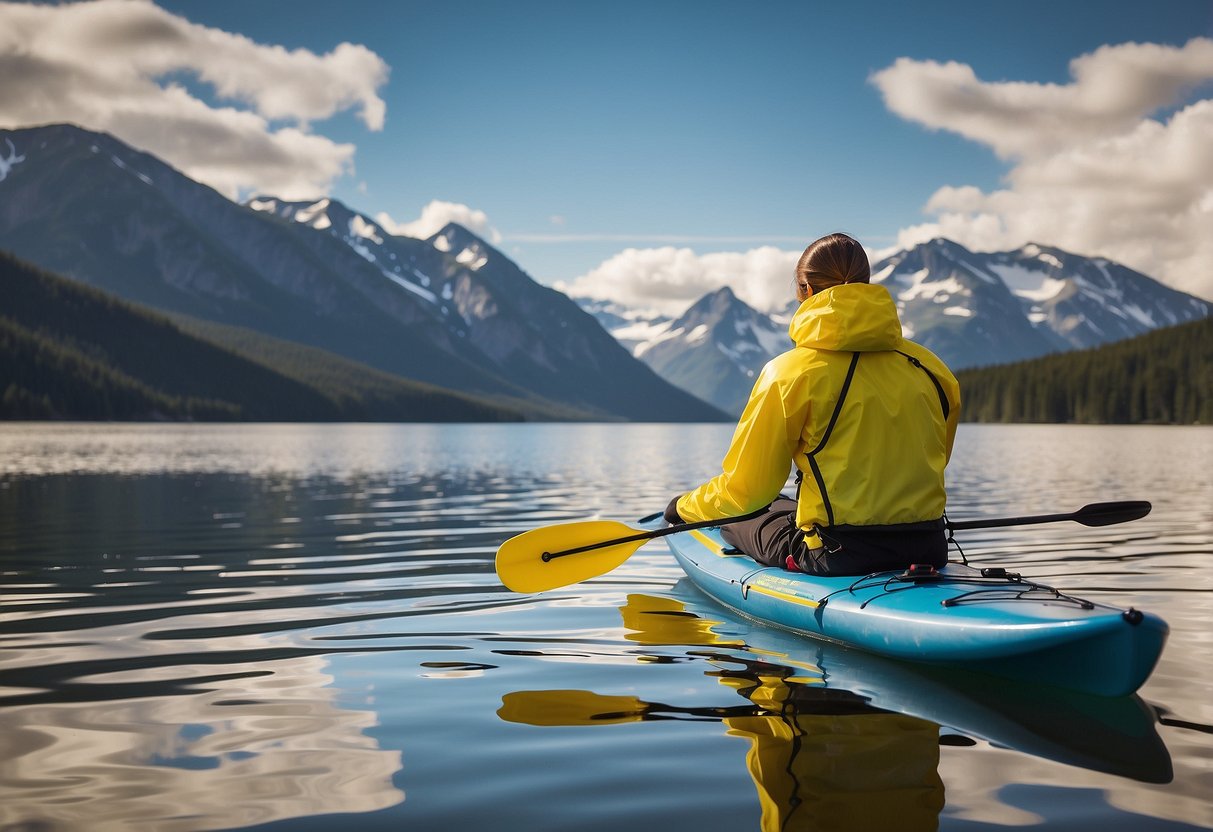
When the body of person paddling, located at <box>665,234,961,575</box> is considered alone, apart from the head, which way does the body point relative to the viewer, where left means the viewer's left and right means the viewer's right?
facing away from the viewer and to the left of the viewer
